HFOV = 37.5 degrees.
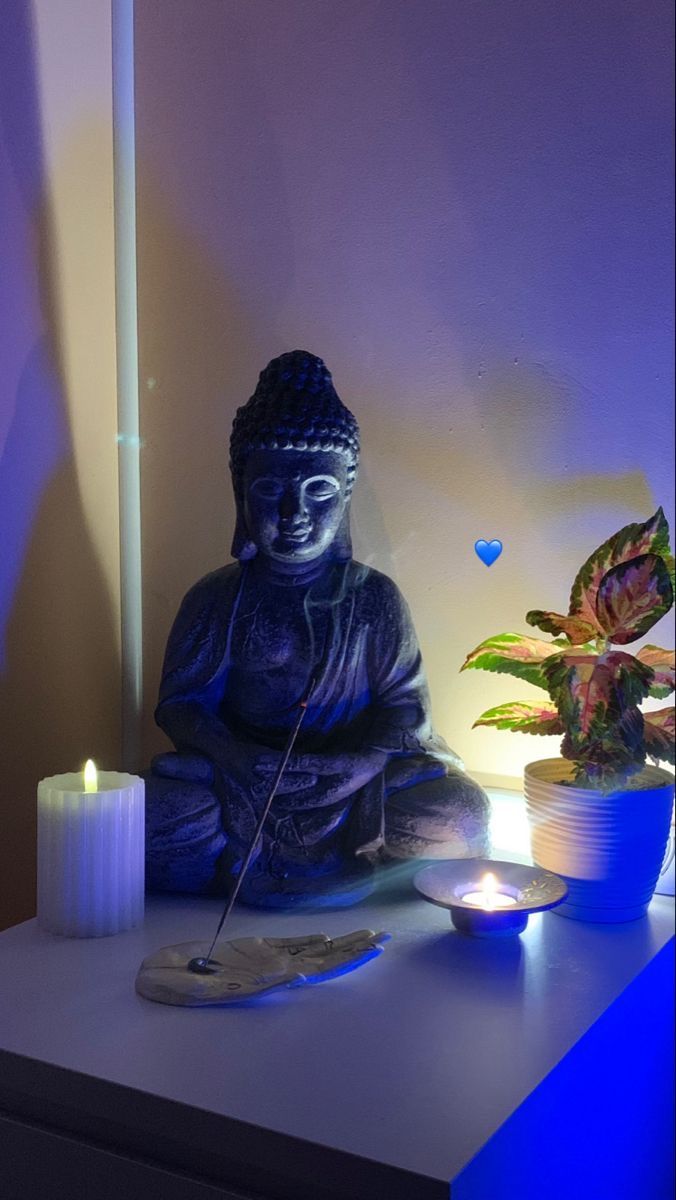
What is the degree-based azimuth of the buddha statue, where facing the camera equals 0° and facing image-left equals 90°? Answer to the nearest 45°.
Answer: approximately 0°

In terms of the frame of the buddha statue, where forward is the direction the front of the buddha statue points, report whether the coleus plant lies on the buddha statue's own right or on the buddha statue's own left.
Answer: on the buddha statue's own left
